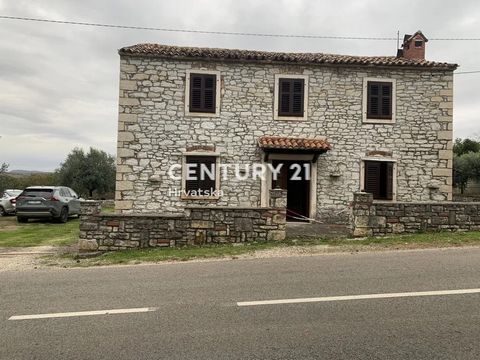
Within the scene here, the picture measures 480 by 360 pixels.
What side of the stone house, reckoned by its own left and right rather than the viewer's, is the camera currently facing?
front

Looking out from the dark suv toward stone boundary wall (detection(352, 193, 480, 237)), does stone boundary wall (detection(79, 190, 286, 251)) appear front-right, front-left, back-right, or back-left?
front-right

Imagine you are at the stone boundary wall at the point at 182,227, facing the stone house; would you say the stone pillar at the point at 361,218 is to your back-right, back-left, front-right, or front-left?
front-right

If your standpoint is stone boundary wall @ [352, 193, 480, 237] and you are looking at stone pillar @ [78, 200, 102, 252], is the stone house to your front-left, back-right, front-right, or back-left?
front-right

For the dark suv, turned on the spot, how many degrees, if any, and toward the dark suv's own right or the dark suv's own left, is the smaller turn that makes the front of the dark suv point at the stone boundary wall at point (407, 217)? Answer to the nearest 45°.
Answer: approximately 90° to the dark suv's own right

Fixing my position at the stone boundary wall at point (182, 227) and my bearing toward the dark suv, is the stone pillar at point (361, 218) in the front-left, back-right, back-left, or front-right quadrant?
back-right

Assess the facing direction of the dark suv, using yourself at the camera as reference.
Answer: facing away from the viewer and to the right of the viewer

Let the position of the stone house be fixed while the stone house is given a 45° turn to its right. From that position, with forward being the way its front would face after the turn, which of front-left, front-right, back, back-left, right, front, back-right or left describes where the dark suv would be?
front-right

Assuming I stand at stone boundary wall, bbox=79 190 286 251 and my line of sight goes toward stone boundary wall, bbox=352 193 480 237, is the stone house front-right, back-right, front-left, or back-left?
front-left

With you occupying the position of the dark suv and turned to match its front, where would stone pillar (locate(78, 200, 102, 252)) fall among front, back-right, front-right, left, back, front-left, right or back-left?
back-right
